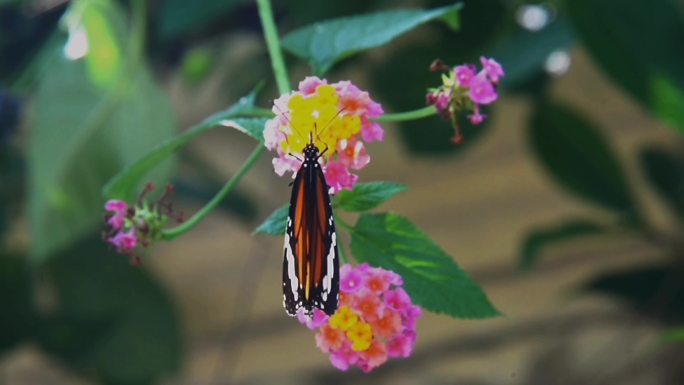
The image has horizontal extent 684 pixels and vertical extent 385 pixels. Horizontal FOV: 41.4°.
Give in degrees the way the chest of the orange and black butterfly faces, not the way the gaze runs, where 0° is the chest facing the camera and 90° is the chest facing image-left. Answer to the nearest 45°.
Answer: approximately 180°

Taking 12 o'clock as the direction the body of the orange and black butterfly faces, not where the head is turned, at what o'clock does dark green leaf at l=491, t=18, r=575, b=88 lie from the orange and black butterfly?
The dark green leaf is roughly at 1 o'clock from the orange and black butterfly.

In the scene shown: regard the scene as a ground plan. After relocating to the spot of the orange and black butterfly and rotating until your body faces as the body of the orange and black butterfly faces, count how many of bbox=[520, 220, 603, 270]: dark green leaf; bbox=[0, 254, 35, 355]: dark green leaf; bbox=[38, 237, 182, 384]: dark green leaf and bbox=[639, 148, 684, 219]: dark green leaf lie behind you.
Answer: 0

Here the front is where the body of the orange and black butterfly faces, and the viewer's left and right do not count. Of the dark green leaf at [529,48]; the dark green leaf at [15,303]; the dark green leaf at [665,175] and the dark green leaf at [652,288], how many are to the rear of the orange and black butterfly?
0

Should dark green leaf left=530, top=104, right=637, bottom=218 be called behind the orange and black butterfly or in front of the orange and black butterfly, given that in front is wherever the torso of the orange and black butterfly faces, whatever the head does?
in front

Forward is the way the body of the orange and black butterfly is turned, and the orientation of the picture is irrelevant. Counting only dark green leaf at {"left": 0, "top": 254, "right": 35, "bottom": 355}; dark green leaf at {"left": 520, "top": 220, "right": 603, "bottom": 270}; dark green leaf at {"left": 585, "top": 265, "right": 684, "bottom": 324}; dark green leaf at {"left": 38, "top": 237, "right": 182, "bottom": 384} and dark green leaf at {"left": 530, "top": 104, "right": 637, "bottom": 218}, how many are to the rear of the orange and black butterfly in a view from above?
0
